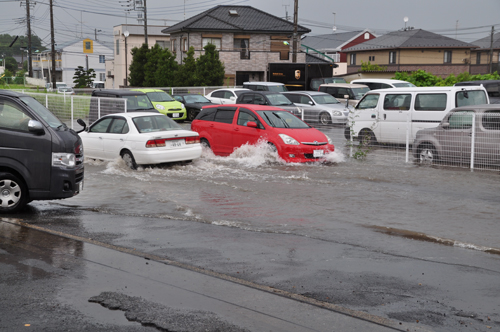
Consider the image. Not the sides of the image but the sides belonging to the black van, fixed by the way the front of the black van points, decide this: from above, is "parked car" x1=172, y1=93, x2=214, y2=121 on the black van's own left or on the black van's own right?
on the black van's own left

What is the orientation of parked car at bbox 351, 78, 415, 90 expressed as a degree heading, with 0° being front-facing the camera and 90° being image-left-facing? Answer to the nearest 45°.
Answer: approximately 315°

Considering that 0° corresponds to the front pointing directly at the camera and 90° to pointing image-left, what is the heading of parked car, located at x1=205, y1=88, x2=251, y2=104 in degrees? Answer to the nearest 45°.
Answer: approximately 315°

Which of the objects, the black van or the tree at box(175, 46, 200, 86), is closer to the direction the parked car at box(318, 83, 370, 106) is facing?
the black van

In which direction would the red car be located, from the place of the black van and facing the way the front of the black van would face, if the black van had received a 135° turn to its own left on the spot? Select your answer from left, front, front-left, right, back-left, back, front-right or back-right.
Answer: right

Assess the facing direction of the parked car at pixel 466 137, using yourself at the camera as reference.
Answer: facing to the left of the viewer

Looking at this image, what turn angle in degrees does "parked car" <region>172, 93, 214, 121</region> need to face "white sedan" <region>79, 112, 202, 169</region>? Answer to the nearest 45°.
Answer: approximately 45° to its right

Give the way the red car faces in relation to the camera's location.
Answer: facing the viewer and to the right of the viewer

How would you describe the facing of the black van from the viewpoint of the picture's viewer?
facing to the right of the viewer

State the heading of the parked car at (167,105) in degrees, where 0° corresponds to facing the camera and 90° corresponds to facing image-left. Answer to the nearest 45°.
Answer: approximately 315°

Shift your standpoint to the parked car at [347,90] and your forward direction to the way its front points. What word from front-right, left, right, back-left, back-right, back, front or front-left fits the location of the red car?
front-right

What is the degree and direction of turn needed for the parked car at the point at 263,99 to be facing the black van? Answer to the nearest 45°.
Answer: approximately 45° to its right

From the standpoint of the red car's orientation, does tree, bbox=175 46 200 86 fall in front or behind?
behind

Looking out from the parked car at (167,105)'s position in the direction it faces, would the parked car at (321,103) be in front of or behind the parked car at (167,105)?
in front

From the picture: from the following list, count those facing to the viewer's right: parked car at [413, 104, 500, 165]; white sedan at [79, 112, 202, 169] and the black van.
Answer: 1

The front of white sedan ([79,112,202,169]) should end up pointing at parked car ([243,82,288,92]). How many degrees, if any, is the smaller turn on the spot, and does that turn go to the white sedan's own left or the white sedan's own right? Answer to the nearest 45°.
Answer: approximately 90° to the white sedan's own right
